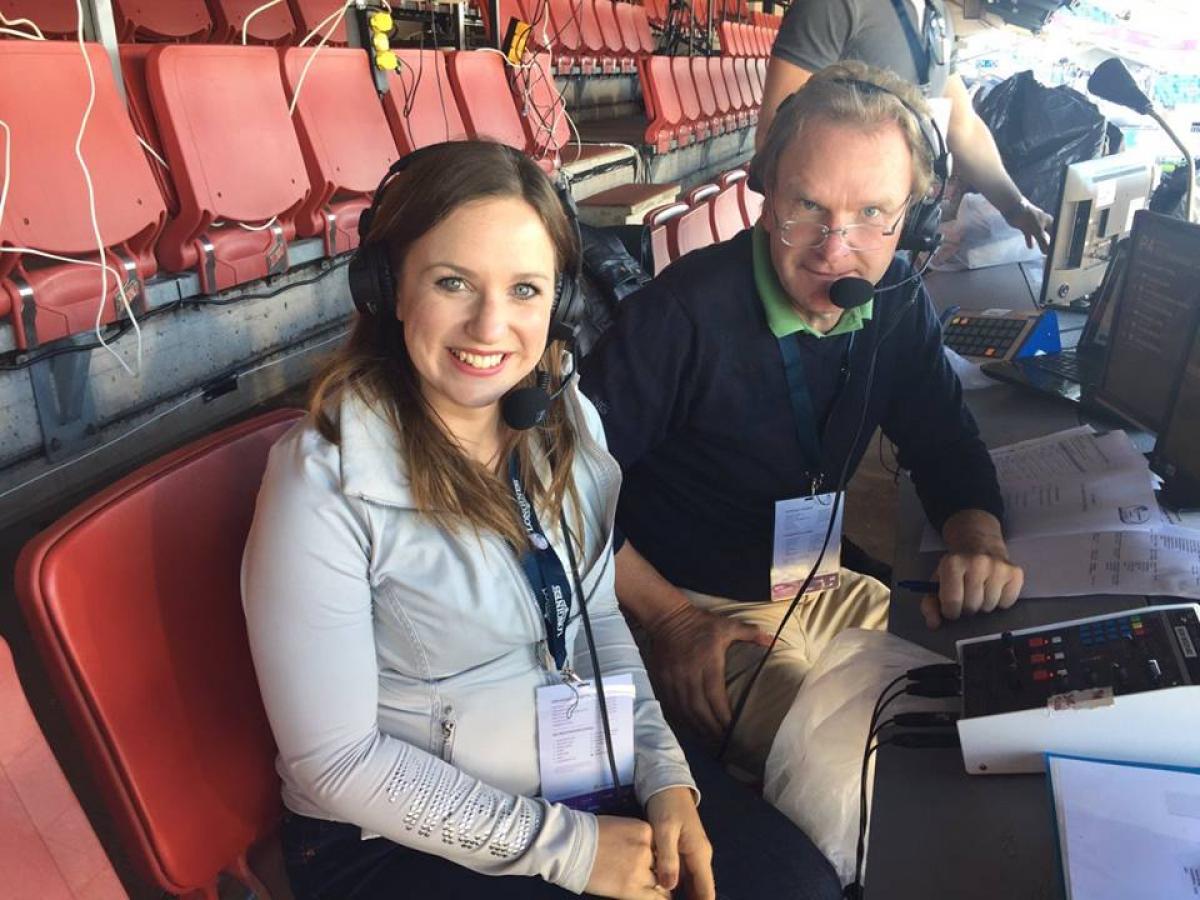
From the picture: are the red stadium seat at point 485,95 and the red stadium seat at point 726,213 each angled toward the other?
no

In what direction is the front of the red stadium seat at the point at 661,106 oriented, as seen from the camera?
facing the viewer and to the right of the viewer

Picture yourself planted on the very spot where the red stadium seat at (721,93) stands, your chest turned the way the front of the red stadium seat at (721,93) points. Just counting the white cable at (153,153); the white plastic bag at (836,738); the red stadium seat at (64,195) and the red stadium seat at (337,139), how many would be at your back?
0

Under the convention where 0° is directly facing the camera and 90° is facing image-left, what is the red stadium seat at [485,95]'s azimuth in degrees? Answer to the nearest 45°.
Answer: approximately 315°

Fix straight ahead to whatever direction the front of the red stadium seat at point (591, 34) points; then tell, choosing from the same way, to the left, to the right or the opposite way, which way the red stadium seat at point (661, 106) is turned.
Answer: the same way

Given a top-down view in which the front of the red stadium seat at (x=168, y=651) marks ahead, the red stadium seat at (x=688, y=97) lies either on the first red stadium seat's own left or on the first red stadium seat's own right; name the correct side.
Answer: on the first red stadium seat's own left

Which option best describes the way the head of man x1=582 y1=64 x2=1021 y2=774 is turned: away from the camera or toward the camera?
toward the camera

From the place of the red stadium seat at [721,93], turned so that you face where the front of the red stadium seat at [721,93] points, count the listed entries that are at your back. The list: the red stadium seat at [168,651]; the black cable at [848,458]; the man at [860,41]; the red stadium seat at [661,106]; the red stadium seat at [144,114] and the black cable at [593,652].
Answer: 0

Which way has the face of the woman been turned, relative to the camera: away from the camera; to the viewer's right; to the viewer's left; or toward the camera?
toward the camera

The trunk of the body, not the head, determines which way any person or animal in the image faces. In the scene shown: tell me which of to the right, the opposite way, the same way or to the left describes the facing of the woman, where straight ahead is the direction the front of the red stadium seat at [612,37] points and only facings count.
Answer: the same way

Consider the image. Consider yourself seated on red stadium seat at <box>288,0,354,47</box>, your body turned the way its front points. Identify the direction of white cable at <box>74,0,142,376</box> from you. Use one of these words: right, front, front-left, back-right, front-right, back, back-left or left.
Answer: front-right

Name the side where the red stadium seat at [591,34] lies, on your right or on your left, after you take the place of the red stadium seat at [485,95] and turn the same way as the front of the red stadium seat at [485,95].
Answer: on your left

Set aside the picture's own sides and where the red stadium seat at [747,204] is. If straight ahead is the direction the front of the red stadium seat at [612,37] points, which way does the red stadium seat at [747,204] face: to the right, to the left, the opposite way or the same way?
the same way

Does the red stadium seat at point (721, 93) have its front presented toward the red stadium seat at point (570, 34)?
no

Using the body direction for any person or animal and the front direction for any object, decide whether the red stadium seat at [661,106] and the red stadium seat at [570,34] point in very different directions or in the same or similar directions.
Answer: same or similar directions

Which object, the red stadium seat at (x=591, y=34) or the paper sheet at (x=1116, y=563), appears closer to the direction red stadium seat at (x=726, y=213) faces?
the paper sheet
